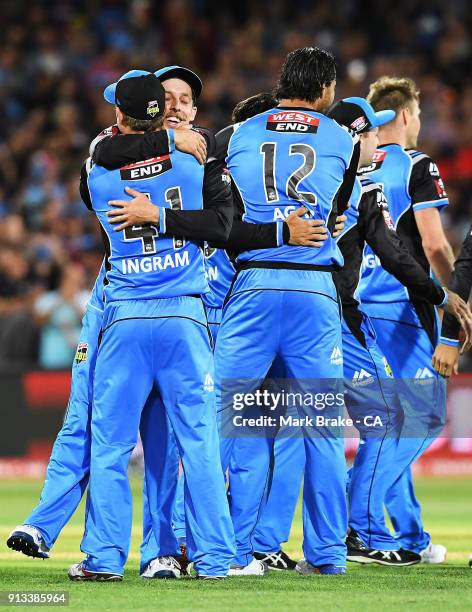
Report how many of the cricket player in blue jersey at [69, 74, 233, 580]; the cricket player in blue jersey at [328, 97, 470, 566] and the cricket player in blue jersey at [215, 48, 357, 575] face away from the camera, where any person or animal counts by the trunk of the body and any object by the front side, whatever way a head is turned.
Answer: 2

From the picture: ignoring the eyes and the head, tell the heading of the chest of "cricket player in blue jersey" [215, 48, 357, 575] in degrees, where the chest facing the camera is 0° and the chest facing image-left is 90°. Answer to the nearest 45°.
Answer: approximately 180°

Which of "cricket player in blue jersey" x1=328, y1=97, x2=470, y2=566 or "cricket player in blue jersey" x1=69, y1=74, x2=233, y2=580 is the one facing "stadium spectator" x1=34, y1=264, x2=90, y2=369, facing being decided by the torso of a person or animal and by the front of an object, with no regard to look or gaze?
"cricket player in blue jersey" x1=69, y1=74, x2=233, y2=580

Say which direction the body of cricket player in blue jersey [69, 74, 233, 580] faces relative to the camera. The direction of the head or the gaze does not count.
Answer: away from the camera

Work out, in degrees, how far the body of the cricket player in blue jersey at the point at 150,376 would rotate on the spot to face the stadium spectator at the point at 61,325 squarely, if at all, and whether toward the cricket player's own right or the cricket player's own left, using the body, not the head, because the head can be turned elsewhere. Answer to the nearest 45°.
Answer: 0° — they already face them

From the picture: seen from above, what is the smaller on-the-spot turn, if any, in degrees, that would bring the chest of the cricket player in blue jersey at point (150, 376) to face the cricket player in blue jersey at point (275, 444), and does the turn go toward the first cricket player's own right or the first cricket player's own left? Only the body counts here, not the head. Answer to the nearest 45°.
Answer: approximately 45° to the first cricket player's own right
